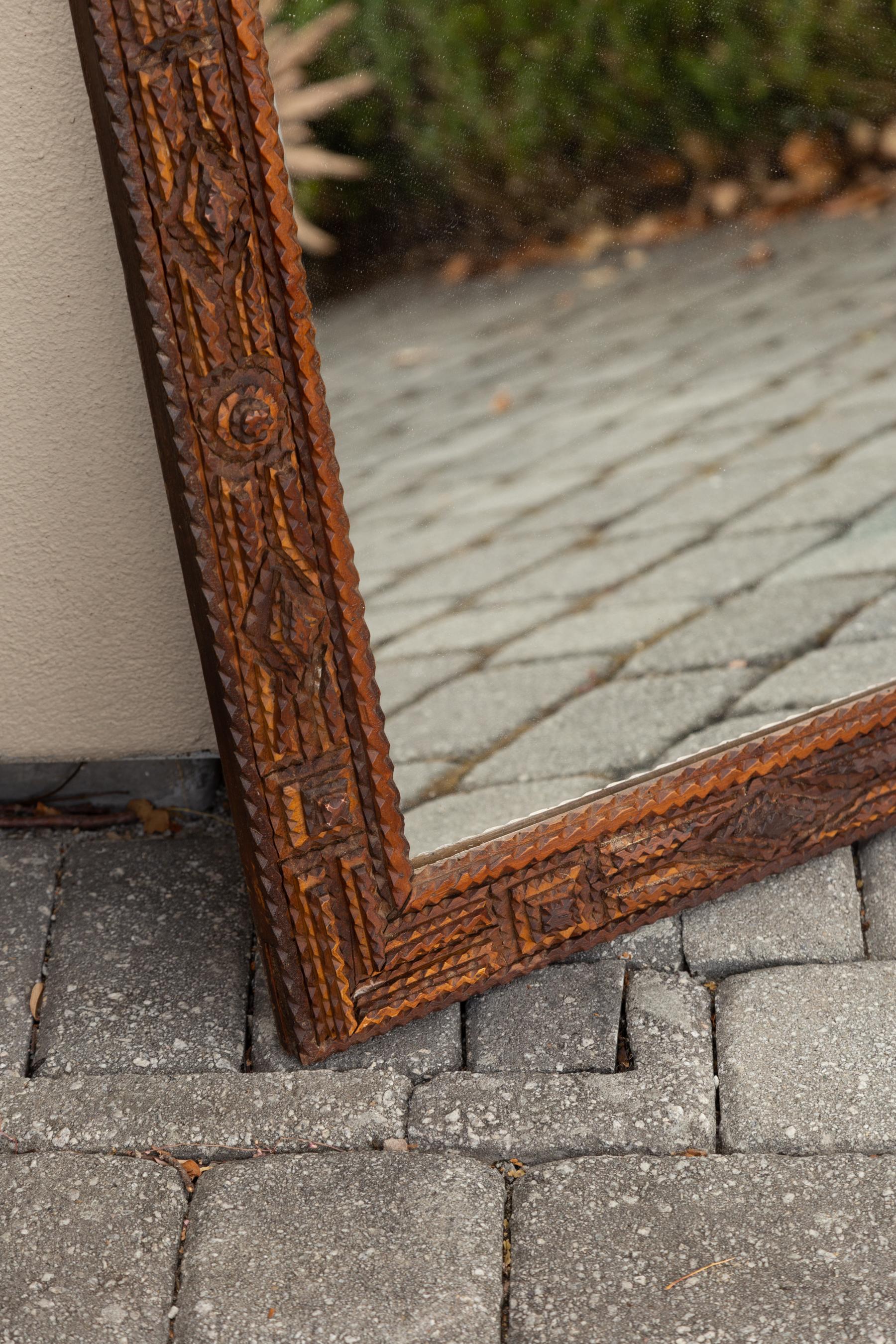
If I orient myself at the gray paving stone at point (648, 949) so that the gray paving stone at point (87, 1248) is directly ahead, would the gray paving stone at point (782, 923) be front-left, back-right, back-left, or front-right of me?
back-left

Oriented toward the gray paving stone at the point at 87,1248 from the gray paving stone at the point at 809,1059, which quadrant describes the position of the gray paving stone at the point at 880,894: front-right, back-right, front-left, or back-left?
back-right

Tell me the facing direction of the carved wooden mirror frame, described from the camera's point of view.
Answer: facing the viewer and to the right of the viewer
